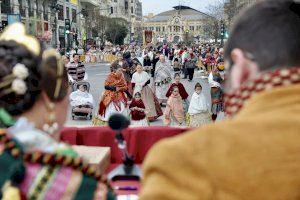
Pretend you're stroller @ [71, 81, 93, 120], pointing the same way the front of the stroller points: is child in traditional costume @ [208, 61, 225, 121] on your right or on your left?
on your left

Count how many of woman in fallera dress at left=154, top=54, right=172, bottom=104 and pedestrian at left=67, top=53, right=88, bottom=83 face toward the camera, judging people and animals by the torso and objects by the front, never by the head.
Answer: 2

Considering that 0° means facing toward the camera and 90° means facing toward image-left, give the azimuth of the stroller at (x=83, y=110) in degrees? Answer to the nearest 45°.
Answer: approximately 0°

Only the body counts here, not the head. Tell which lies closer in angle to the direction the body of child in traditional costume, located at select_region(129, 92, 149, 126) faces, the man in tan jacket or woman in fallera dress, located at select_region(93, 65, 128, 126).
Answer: the man in tan jacket

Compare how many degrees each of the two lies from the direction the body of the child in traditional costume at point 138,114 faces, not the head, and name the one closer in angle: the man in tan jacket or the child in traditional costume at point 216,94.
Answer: the man in tan jacket

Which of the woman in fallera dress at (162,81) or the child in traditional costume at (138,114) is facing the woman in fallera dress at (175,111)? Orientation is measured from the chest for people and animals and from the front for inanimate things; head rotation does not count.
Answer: the woman in fallera dress at (162,81)

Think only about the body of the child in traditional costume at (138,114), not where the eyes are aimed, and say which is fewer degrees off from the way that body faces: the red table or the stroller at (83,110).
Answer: the red table
